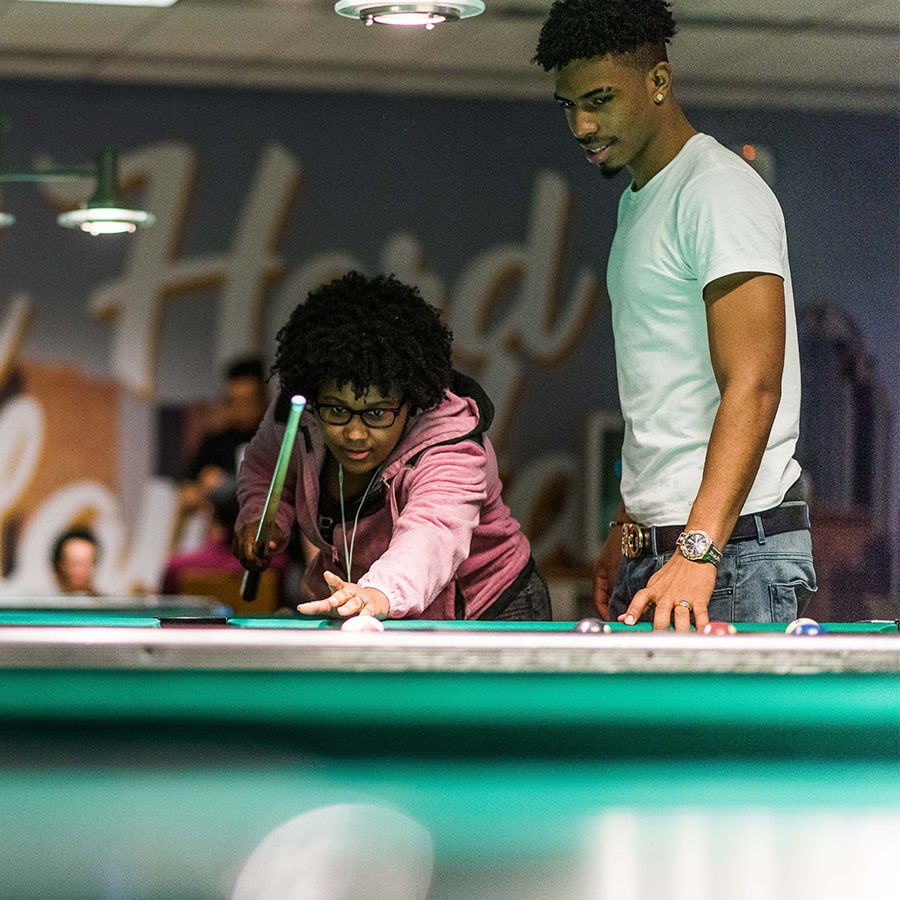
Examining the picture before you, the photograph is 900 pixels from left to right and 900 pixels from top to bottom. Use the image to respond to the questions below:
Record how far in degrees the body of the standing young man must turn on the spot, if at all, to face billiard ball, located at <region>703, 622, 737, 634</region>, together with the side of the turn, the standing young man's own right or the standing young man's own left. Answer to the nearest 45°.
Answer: approximately 45° to the standing young man's own left

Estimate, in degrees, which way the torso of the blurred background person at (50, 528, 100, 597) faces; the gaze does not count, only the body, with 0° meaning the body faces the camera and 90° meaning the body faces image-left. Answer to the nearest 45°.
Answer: approximately 0°

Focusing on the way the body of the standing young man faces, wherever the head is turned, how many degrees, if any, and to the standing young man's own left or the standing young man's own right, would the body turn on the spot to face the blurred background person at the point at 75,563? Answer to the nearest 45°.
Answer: approximately 90° to the standing young man's own right

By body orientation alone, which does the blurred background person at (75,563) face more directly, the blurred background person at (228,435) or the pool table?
the pool table

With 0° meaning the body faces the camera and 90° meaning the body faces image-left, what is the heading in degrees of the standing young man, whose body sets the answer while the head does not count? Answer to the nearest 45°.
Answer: approximately 45°
